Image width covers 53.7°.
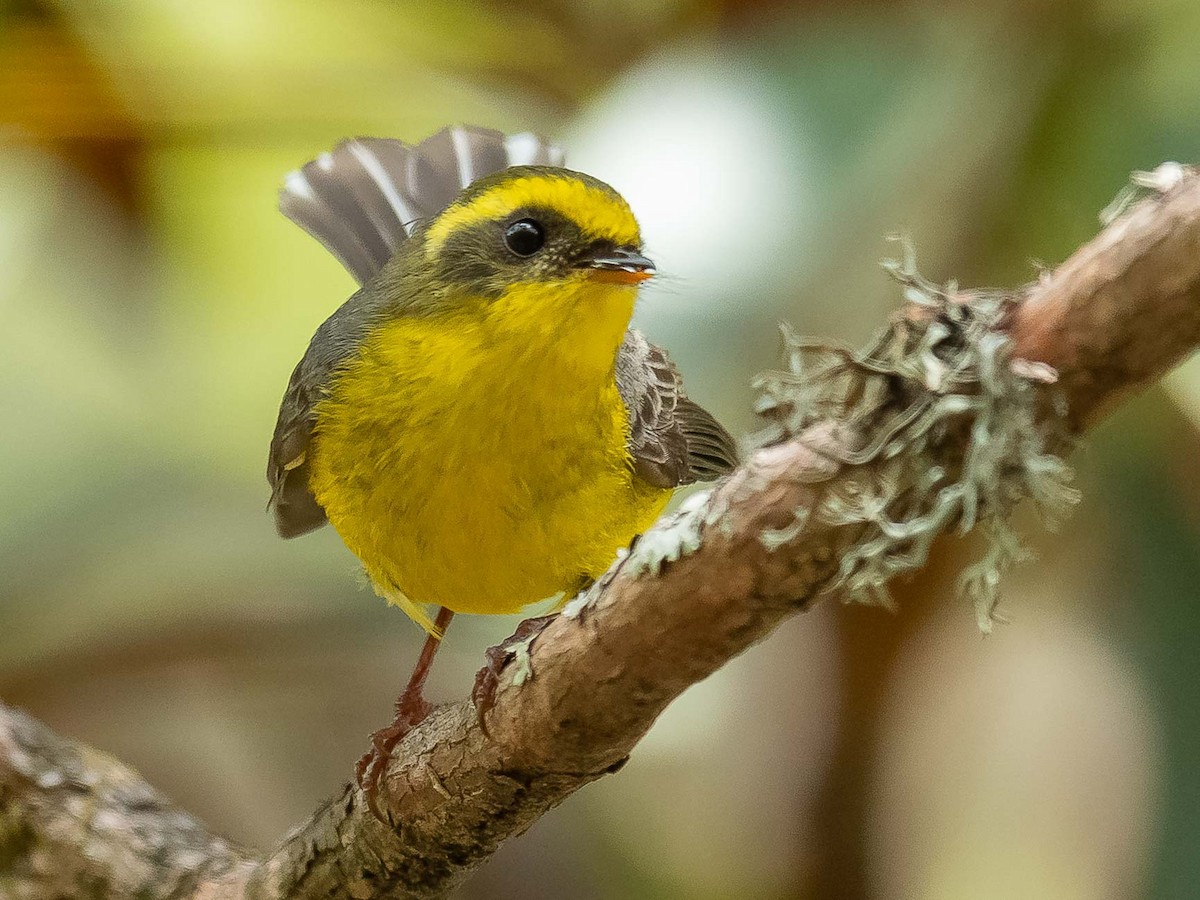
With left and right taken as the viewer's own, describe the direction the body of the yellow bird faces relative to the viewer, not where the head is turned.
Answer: facing the viewer and to the right of the viewer
